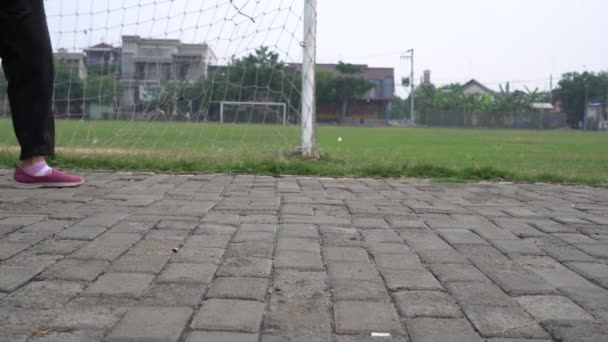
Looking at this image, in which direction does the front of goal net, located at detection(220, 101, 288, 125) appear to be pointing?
toward the camera
